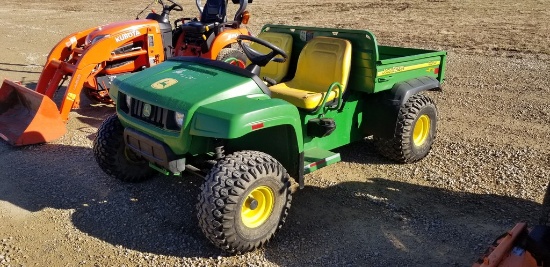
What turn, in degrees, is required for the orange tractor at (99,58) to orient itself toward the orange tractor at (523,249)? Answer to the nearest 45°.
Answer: approximately 90° to its left

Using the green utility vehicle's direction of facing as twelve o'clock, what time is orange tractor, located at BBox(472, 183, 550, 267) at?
The orange tractor is roughly at 9 o'clock from the green utility vehicle.

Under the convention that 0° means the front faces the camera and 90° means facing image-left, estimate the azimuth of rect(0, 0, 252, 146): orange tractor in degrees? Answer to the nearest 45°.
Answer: approximately 45°

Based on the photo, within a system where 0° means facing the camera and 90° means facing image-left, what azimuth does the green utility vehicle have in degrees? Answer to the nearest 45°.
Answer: approximately 45°
